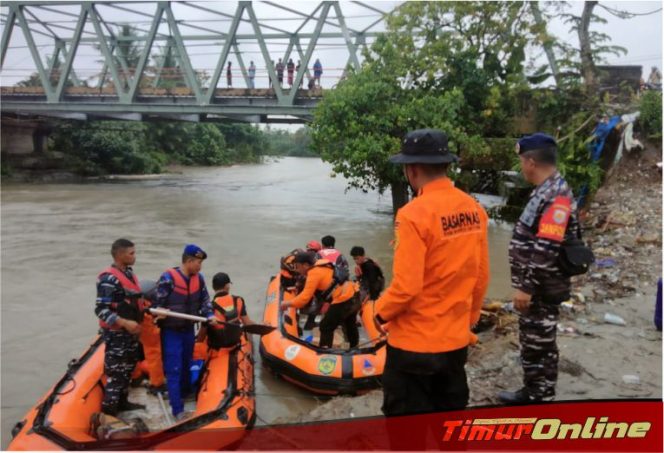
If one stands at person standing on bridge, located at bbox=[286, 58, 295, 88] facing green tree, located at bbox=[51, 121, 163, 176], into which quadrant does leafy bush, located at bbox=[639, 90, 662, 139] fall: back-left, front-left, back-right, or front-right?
back-left

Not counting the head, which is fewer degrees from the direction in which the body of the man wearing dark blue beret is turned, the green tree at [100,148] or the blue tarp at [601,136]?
the green tree

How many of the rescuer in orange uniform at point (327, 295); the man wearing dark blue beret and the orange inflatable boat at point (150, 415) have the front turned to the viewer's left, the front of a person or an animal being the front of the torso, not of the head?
2

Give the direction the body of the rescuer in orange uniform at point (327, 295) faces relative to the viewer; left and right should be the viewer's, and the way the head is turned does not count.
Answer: facing to the left of the viewer

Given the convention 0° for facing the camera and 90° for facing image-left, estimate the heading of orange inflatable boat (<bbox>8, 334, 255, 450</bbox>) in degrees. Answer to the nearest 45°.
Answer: approximately 0°

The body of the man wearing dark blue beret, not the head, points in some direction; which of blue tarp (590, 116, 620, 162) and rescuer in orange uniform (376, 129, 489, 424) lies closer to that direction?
the rescuer in orange uniform

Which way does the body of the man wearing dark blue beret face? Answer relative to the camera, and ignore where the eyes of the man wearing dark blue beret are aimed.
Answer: to the viewer's left

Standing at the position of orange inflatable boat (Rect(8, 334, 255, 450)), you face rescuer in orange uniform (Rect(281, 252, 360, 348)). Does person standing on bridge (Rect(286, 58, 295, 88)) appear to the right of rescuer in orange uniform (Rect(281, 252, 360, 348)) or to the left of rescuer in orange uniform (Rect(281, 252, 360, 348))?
left

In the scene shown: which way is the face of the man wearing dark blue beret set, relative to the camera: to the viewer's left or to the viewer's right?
to the viewer's left

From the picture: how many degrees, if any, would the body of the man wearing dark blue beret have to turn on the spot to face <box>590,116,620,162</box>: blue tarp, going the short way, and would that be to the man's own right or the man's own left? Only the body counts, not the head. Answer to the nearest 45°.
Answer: approximately 90° to the man's own right

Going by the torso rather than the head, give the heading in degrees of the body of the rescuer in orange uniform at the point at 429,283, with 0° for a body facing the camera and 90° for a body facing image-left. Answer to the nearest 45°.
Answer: approximately 135°
